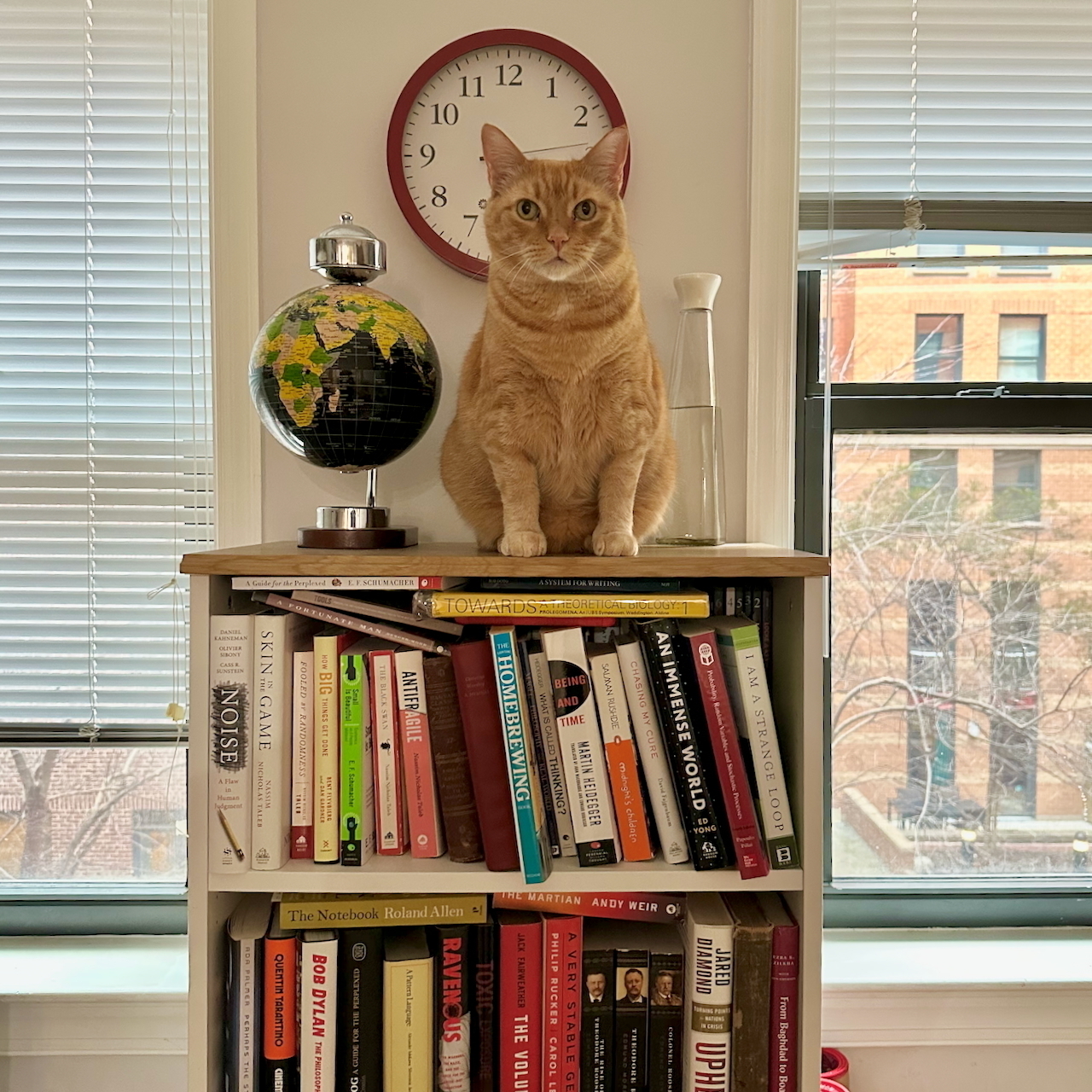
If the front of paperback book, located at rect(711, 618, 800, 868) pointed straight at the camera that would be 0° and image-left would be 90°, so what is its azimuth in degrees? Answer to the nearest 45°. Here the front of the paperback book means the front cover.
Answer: approximately 270°

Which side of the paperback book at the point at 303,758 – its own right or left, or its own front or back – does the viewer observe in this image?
right

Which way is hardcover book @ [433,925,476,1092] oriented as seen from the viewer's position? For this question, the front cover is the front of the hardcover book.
to the viewer's right

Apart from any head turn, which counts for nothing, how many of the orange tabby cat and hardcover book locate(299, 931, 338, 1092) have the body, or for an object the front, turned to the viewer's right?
1

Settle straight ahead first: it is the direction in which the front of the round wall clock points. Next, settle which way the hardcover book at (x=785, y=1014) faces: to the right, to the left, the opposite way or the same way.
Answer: to the left

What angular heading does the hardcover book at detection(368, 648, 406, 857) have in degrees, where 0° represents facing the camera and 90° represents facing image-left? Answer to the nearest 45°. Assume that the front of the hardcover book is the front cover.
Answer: approximately 270°

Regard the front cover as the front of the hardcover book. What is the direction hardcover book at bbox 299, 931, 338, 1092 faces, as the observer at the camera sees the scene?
facing to the right of the viewer

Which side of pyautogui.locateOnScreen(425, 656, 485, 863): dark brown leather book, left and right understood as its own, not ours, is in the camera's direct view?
right

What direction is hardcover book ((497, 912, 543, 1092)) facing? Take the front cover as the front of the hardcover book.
to the viewer's right
